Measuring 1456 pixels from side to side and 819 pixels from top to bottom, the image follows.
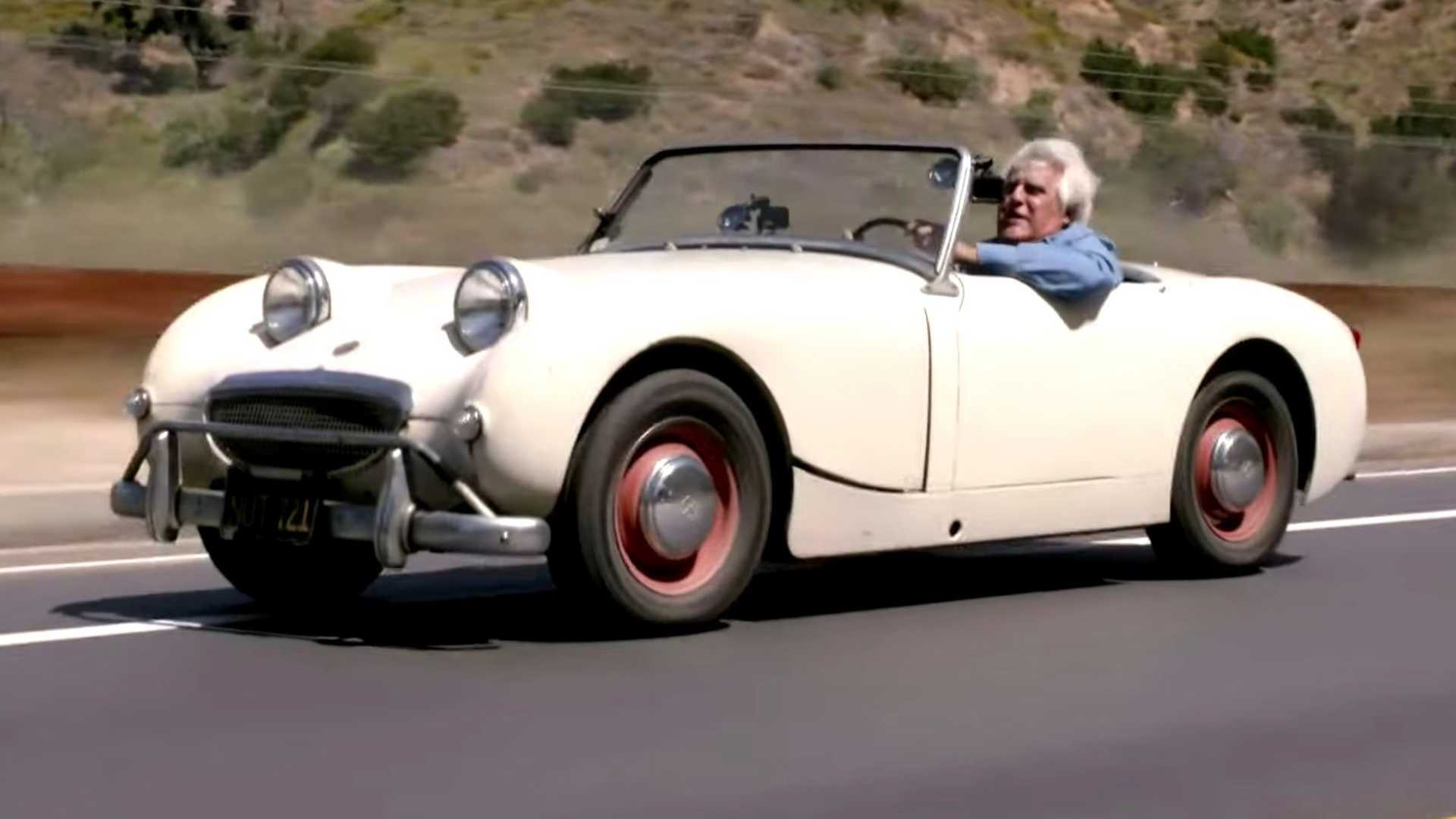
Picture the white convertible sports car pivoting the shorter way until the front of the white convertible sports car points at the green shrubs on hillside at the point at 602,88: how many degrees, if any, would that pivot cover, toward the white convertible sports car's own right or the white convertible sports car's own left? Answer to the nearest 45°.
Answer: approximately 135° to the white convertible sports car's own right

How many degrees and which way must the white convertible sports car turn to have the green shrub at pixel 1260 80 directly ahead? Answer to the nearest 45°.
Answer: approximately 135° to its right

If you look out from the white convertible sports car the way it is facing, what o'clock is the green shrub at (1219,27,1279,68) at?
The green shrub is roughly at 5 o'clock from the white convertible sports car.

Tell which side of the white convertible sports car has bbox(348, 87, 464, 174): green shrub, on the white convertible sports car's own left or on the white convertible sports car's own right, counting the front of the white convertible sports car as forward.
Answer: on the white convertible sports car's own right

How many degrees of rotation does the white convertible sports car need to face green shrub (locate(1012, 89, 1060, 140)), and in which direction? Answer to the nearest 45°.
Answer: approximately 135° to its right

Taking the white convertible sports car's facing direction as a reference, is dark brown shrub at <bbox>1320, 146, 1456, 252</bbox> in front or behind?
behind

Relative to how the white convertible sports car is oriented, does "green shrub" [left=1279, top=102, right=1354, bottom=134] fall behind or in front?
behind

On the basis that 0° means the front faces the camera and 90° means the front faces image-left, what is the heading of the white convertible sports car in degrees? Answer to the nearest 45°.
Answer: approximately 45°
